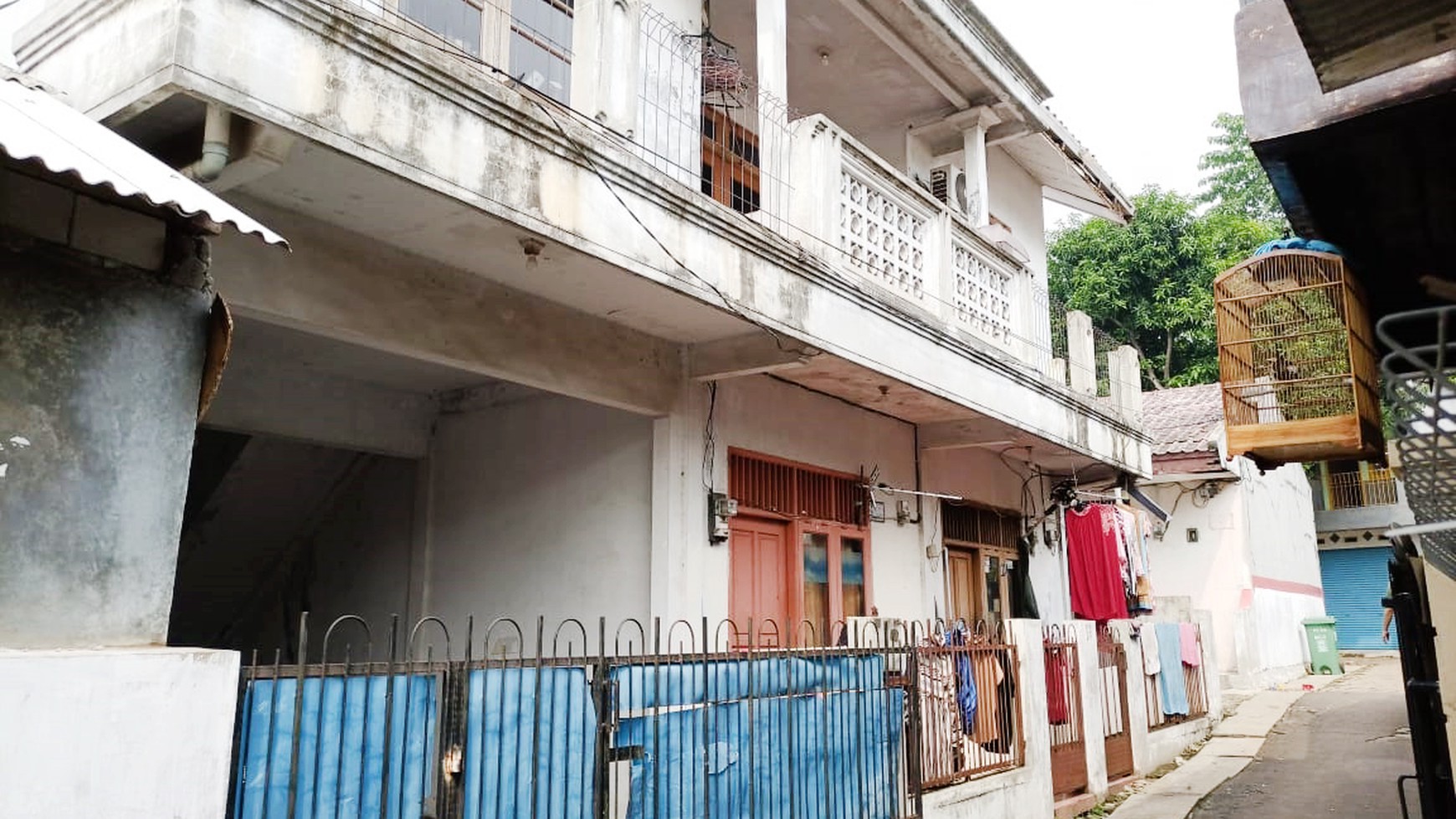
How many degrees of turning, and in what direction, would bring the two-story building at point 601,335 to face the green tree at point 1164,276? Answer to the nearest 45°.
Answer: approximately 90° to its left

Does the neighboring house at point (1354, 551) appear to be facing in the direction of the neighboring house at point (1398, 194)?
yes

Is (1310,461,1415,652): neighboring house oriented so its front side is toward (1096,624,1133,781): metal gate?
yes

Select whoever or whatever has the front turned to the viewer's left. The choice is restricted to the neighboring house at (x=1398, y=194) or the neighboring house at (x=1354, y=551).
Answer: the neighboring house at (x=1398, y=194)

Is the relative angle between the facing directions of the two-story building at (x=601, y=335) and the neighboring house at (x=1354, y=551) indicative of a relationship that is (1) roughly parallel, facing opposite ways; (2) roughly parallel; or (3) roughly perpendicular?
roughly perpendicular

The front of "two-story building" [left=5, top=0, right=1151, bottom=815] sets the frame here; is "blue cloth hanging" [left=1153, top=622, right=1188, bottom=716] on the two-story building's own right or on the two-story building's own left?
on the two-story building's own left

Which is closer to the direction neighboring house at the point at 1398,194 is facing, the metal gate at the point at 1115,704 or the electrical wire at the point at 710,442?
the electrical wire

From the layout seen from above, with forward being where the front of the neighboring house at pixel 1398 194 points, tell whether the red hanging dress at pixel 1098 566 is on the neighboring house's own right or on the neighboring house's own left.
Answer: on the neighboring house's own right

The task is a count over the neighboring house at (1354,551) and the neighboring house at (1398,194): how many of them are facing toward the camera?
1

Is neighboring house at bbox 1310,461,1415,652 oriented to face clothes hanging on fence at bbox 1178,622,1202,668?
yes

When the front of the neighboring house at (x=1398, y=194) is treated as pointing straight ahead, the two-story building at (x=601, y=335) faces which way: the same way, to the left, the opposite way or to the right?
the opposite way

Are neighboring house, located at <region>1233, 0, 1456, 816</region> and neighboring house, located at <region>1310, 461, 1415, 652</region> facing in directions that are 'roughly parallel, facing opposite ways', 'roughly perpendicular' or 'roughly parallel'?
roughly perpendicular

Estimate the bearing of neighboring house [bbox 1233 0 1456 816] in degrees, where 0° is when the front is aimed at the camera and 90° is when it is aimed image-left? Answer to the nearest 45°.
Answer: approximately 90°

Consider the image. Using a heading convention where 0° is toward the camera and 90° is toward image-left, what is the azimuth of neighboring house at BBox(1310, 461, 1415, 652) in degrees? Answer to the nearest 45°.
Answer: approximately 0°
